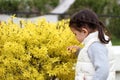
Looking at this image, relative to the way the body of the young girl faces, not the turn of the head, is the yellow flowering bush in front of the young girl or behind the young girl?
in front

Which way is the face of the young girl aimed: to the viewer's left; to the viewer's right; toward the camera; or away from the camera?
to the viewer's left

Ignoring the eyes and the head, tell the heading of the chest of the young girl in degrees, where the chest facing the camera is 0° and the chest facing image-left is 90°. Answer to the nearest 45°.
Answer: approximately 90°
